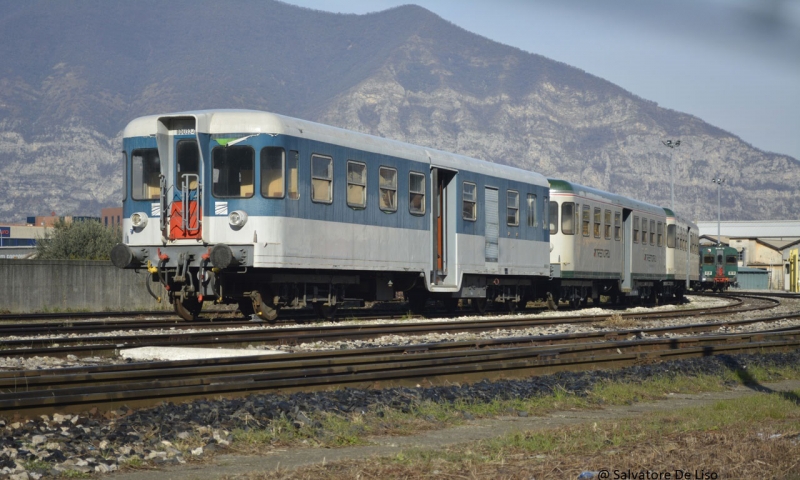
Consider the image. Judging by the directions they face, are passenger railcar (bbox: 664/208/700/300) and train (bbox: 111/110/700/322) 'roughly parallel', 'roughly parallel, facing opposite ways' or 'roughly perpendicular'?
roughly parallel

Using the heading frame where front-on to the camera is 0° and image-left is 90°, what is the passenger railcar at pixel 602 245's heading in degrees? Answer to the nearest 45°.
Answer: approximately 45°

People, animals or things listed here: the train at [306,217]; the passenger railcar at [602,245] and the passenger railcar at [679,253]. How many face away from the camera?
0

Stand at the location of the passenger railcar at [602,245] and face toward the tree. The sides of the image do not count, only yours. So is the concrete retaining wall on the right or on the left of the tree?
left

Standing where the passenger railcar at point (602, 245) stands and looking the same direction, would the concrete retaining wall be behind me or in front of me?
in front

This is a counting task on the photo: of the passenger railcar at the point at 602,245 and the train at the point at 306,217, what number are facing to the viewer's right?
0

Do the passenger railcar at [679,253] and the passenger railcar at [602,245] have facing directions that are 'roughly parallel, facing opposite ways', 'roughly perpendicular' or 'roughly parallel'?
roughly parallel

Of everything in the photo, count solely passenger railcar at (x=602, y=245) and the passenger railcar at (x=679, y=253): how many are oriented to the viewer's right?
0

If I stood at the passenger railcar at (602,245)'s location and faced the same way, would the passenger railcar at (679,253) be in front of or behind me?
behind

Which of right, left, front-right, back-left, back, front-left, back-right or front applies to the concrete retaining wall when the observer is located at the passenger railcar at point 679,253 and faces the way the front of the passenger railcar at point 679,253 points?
front

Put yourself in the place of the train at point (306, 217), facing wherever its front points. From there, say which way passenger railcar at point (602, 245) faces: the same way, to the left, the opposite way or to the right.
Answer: the same way

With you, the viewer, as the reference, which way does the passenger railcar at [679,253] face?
facing the viewer and to the left of the viewer
